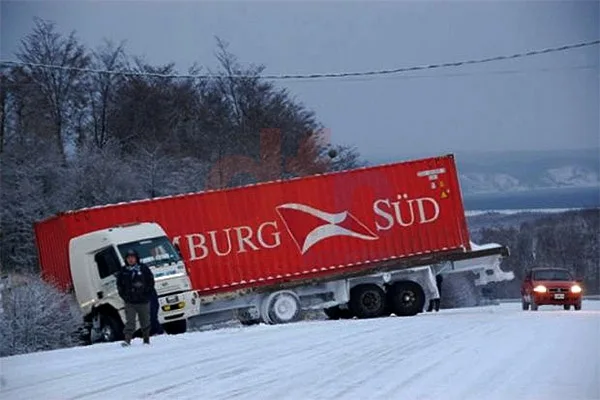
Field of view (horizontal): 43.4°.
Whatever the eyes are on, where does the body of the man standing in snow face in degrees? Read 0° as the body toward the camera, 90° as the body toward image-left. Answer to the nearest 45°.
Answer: approximately 0°

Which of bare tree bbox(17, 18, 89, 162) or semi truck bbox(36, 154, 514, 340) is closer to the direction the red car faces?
the semi truck

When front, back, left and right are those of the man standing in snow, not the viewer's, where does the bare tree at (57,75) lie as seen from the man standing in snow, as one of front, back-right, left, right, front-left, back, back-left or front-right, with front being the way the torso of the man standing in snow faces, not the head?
back

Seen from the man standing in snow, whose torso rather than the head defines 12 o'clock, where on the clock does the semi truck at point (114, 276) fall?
The semi truck is roughly at 6 o'clock from the man standing in snow.

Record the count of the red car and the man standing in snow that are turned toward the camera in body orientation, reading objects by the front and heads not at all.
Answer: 2
